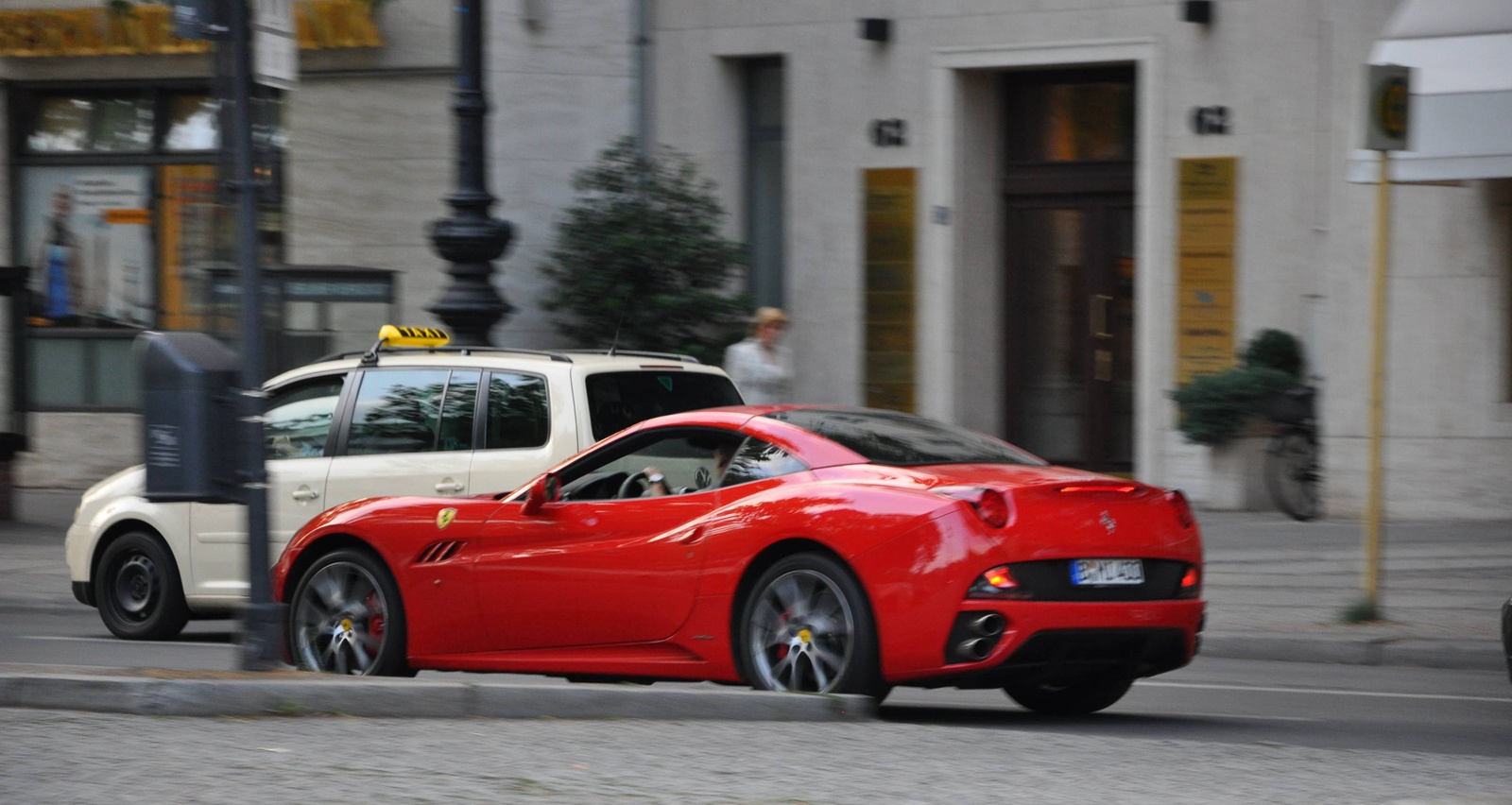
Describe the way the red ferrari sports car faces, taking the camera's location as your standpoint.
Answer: facing away from the viewer and to the left of the viewer

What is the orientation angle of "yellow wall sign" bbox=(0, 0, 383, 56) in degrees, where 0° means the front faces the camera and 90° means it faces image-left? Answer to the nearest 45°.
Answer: approximately 0°

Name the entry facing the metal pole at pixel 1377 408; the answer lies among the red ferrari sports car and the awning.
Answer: the awning

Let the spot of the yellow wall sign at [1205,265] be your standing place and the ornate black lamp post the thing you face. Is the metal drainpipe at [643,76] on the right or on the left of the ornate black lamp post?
right

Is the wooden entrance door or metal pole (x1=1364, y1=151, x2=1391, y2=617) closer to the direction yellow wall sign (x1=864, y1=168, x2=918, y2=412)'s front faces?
the metal pole

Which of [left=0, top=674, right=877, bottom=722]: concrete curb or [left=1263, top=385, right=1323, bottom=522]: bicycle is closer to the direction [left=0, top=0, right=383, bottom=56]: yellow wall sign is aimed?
the concrete curb

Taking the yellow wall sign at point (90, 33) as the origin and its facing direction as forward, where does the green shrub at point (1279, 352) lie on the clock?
The green shrub is roughly at 10 o'clock from the yellow wall sign.

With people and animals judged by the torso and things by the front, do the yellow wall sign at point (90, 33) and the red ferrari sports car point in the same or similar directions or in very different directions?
very different directions

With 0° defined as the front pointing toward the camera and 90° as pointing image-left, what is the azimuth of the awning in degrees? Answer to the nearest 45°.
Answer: approximately 0°

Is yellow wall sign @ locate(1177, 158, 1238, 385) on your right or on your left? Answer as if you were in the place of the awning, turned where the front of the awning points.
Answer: on your right
